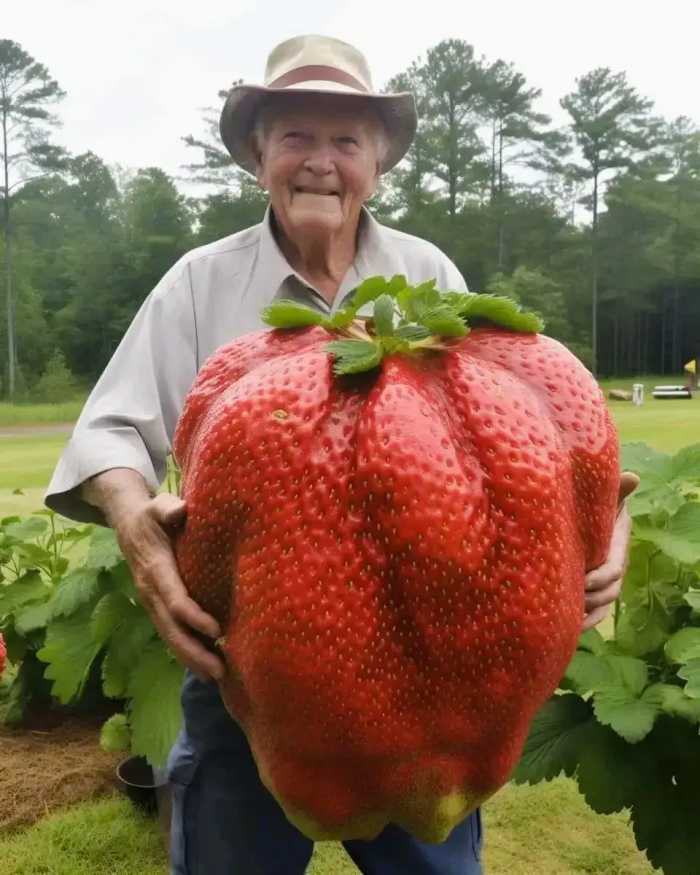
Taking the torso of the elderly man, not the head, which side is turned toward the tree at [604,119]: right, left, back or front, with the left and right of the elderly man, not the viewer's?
back

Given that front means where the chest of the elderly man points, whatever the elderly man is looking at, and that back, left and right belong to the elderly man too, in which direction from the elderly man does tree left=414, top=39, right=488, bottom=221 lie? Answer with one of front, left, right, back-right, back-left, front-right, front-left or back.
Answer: back

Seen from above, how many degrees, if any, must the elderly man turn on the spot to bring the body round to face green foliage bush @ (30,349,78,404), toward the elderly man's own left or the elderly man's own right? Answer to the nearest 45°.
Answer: approximately 180°

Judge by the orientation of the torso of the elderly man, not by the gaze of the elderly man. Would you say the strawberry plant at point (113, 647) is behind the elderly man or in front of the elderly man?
behind

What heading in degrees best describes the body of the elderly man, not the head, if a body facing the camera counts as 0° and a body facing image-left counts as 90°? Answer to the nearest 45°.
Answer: approximately 0°
